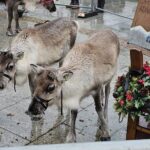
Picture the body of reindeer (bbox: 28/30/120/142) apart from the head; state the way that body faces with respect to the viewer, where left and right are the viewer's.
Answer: facing the viewer and to the left of the viewer

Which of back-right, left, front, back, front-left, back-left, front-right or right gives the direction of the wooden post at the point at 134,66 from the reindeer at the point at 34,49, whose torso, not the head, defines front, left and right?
left

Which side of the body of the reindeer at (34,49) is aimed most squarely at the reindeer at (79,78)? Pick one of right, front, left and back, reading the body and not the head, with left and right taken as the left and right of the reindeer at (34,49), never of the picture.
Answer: left

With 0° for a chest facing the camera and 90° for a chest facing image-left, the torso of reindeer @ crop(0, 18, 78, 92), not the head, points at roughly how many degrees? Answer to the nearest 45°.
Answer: approximately 45°

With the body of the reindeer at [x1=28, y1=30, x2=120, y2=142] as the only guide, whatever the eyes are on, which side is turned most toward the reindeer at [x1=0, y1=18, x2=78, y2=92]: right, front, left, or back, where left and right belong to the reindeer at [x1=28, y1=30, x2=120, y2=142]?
right

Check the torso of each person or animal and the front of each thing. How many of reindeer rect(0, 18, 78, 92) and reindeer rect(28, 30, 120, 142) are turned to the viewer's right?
0

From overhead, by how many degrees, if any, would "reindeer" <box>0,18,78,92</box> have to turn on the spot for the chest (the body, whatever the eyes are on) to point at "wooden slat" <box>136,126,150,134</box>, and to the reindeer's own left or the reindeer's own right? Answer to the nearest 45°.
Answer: approximately 90° to the reindeer's own left

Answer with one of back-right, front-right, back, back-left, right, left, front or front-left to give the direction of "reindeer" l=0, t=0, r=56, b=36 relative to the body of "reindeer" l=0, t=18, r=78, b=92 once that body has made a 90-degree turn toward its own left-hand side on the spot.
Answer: back-left

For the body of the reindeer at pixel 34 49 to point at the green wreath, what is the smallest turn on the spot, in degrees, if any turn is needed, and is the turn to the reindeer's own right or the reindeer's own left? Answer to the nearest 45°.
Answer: approximately 90° to the reindeer's own left
